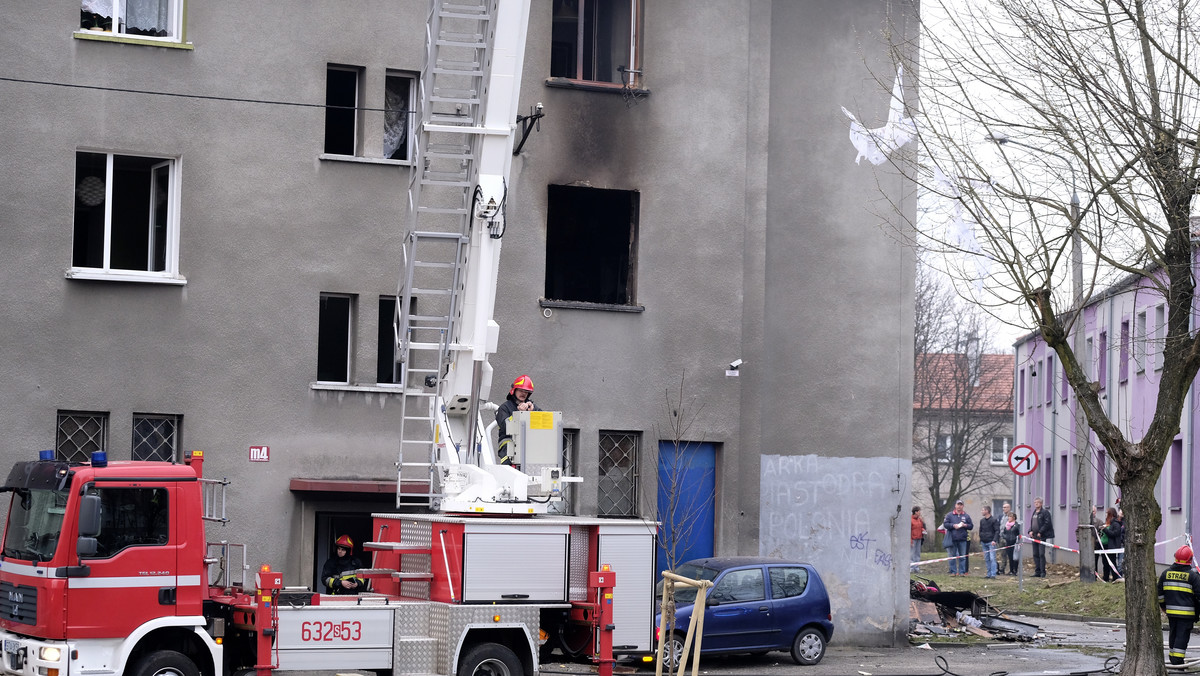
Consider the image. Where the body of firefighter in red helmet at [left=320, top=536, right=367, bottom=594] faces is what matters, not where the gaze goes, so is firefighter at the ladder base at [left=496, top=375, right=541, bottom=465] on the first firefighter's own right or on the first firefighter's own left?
on the first firefighter's own left

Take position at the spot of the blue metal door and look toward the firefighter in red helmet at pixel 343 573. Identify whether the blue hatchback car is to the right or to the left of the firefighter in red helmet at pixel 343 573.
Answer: left

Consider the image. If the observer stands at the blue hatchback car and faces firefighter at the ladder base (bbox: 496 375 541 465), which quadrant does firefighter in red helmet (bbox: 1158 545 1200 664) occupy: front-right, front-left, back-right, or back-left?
back-left

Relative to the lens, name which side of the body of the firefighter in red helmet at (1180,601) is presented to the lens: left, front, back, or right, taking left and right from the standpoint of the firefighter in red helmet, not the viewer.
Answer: back

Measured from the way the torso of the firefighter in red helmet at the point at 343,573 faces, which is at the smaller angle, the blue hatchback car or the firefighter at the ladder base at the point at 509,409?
the firefighter at the ladder base

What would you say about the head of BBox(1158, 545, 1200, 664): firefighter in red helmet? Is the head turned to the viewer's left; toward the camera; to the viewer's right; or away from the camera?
away from the camera

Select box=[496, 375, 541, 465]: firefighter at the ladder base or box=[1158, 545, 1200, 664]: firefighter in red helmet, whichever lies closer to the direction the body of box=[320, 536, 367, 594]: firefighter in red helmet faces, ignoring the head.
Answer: the firefighter at the ladder base

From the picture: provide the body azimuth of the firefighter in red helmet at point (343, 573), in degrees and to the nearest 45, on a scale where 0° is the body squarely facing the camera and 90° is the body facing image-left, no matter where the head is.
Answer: approximately 0°
